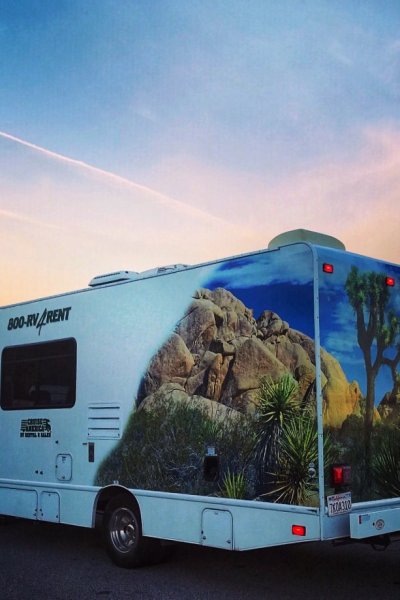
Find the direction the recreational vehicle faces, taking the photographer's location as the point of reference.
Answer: facing away from the viewer and to the left of the viewer
